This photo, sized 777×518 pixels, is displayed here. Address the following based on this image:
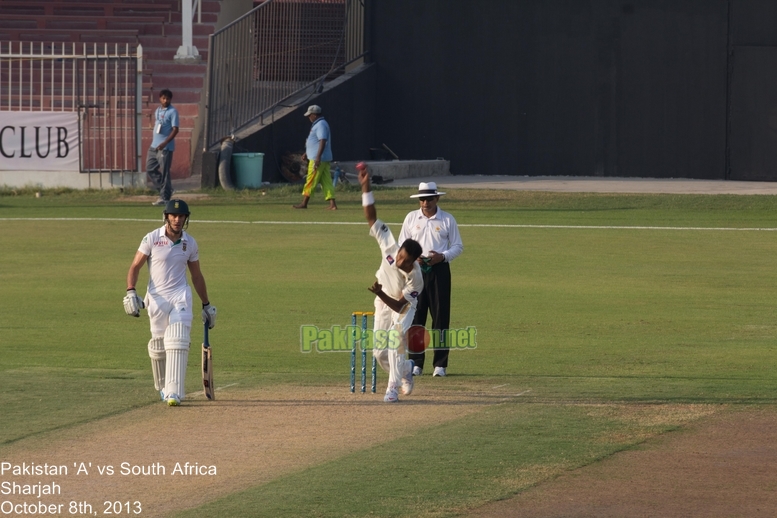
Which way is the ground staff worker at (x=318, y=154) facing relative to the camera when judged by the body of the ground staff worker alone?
to the viewer's left

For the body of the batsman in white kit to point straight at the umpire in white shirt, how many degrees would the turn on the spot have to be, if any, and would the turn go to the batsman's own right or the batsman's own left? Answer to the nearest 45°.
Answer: approximately 135° to the batsman's own left

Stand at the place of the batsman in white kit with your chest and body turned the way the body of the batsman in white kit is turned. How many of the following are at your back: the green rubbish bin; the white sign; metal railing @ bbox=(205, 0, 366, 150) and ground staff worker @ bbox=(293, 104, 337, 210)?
4

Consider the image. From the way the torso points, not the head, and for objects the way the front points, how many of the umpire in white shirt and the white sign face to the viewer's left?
0

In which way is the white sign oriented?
toward the camera

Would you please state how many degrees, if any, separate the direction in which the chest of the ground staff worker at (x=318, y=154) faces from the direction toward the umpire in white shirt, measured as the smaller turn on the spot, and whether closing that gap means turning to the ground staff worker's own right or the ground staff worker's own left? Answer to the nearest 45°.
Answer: approximately 90° to the ground staff worker's own left

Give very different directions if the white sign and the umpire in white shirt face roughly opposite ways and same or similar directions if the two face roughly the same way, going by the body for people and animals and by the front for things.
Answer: same or similar directions

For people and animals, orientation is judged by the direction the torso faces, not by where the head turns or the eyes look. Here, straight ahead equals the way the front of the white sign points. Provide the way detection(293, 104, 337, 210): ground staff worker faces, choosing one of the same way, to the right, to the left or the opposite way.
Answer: to the right

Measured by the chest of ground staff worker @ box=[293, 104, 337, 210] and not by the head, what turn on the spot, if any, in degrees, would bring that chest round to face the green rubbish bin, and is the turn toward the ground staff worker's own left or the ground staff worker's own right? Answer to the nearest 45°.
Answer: approximately 90° to the ground staff worker's own right

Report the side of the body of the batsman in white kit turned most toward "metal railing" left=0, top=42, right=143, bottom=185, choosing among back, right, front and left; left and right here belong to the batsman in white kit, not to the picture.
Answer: back

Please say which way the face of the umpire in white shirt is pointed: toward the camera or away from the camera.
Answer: toward the camera

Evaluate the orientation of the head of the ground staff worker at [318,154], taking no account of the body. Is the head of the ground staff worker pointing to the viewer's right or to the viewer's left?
to the viewer's left

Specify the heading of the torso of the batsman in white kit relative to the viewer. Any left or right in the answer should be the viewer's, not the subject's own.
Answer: facing the viewer

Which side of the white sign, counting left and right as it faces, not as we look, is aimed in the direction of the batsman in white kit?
front
